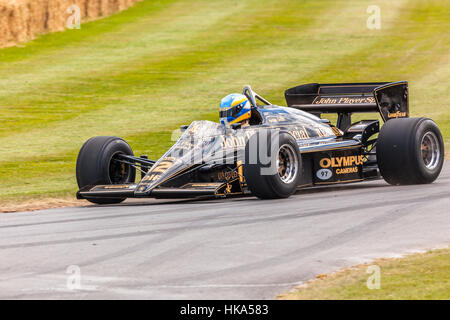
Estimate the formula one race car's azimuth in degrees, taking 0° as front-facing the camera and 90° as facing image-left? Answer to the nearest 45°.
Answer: approximately 45°
